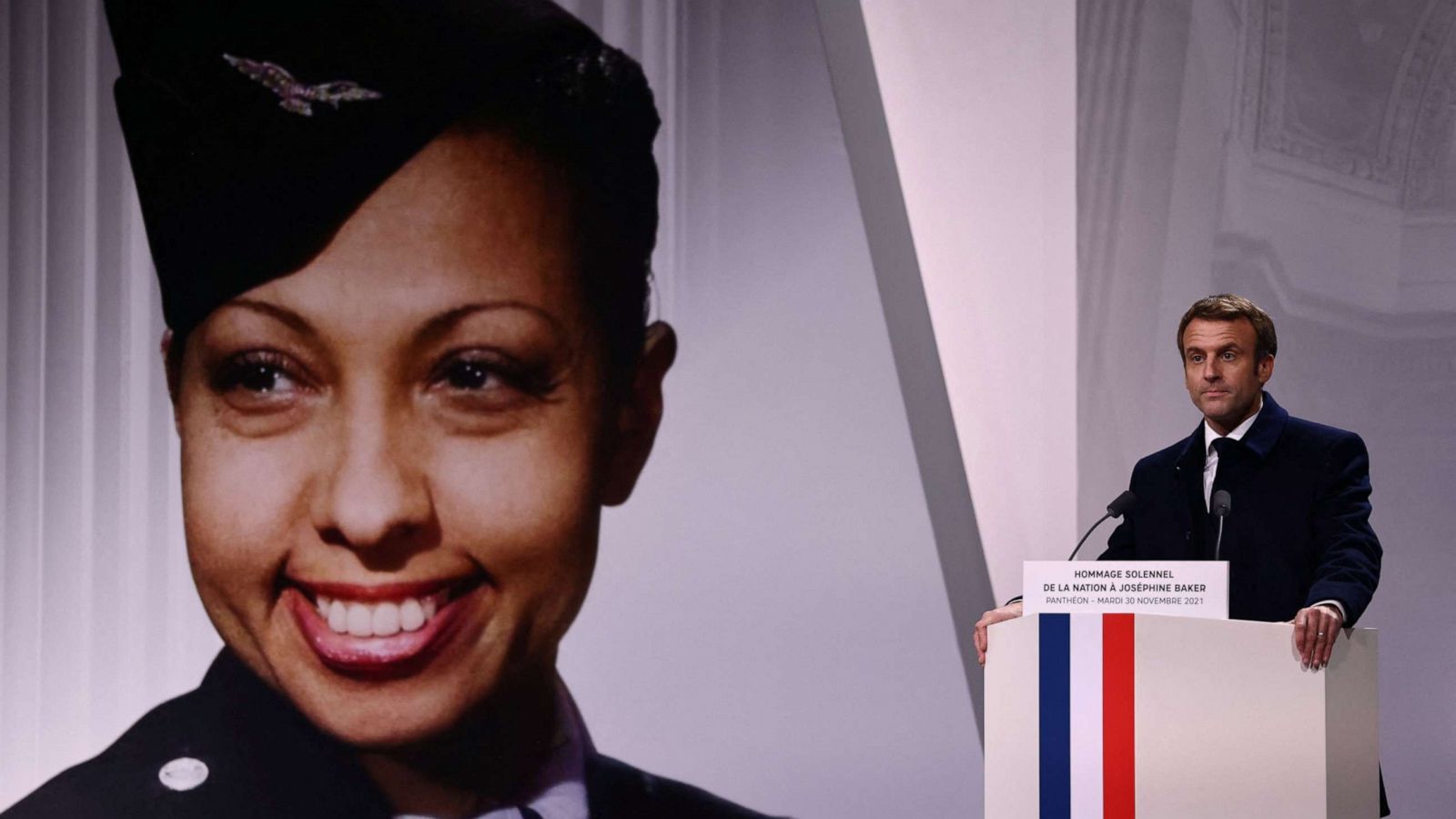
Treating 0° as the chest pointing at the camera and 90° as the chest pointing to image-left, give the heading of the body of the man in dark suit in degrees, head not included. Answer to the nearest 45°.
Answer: approximately 45°

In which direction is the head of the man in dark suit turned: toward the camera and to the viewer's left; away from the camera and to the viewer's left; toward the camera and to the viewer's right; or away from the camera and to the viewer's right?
toward the camera and to the viewer's left
